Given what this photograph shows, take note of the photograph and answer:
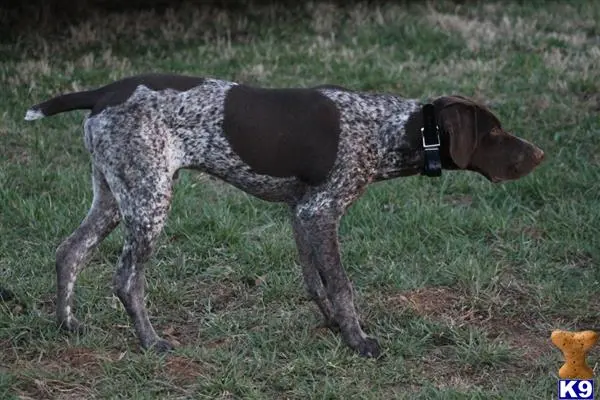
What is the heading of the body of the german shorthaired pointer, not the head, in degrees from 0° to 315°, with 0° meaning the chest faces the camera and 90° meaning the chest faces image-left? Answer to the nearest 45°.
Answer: approximately 270°
